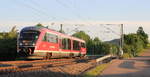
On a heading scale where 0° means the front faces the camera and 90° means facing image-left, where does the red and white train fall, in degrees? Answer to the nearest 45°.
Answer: approximately 45°

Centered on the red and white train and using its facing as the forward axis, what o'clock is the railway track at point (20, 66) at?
The railway track is roughly at 11 o'clock from the red and white train.
